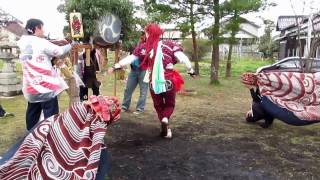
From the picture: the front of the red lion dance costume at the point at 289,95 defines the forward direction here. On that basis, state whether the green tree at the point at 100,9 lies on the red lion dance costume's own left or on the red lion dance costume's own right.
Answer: on the red lion dance costume's own right

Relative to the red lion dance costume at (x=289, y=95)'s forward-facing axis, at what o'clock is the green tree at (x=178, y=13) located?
The green tree is roughly at 2 o'clock from the red lion dance costume.

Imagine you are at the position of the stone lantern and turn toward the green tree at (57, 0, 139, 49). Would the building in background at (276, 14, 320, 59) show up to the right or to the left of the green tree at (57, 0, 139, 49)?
right

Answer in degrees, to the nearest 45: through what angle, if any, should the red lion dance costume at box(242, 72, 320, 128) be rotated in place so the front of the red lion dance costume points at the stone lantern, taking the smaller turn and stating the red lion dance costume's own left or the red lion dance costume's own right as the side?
0° — it already faces it

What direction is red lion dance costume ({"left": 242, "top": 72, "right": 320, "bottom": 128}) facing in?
to the viewer's left

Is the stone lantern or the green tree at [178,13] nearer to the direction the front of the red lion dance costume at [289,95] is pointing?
the stone lantern

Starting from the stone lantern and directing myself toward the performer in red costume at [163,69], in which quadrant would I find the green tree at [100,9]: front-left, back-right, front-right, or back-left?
back-left
